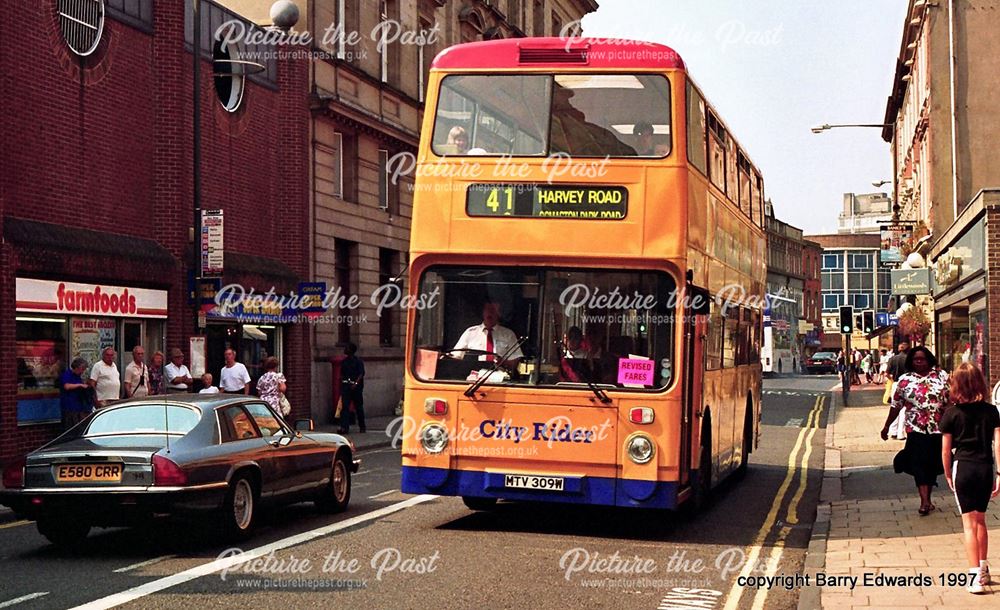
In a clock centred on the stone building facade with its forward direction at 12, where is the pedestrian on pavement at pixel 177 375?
The pedestrian on pavement is roughly at 2 o'clock from the stone building facade.

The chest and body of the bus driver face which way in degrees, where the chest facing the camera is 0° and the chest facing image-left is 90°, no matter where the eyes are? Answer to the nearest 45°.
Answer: approximately 0°

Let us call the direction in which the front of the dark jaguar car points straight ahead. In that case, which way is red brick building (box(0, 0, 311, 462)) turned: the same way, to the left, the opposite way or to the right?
to the right

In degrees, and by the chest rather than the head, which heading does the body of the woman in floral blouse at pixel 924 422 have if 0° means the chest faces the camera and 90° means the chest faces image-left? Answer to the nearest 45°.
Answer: approximately 0°

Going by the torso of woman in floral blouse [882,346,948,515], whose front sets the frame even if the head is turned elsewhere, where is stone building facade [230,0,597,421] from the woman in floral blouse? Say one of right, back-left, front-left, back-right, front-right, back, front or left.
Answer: back-right

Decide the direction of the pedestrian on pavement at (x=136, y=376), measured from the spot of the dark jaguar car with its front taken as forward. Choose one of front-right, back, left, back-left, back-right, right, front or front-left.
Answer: front-left

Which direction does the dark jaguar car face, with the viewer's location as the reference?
facing away from the viewer and to the right of the viewer

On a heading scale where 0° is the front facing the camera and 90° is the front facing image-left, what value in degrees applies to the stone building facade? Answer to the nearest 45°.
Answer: approximately 315°

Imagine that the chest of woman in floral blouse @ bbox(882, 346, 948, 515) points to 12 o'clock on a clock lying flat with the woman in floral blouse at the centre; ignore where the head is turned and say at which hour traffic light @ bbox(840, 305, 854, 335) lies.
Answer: The traffic light is roughly at 6 o'clock from the woman in floral blouse.
